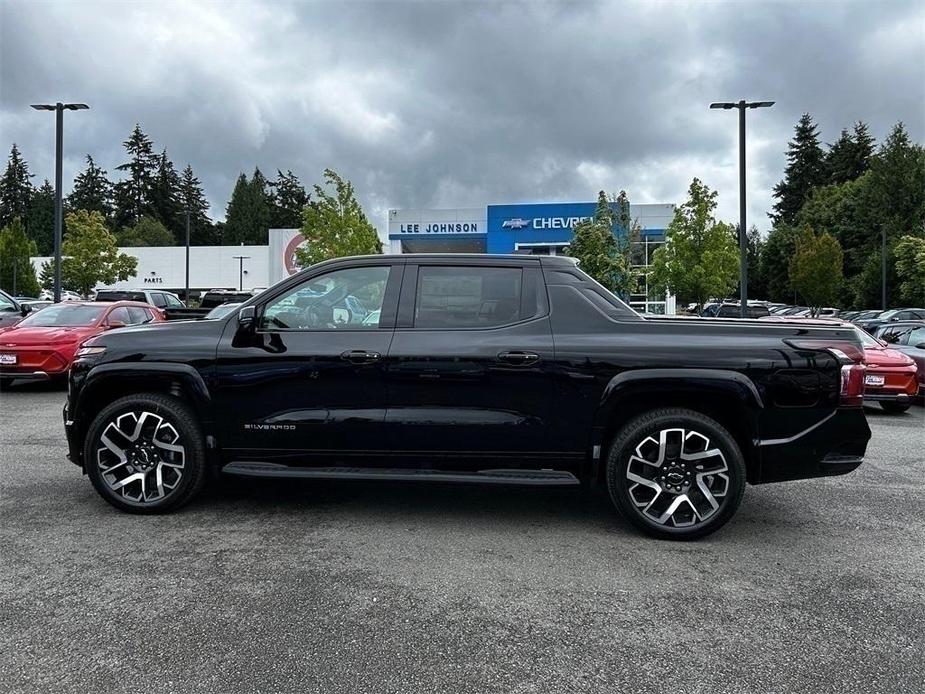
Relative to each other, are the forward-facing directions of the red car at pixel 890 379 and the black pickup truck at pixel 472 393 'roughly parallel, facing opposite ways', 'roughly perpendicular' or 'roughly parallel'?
roughly perpendicular

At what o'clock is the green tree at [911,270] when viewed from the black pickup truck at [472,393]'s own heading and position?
The green tree is roughly at 4 o'clock from the black pickup truck.

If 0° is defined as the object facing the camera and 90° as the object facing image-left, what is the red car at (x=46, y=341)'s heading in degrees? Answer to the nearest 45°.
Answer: approximately 45°

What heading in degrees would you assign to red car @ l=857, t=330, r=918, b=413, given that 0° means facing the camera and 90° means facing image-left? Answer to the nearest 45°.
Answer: approximately 315°

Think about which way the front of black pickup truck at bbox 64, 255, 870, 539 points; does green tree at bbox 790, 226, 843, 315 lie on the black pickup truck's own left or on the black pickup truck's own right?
on the black pickup truck's own right

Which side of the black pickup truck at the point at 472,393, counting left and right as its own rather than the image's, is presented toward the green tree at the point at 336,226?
right

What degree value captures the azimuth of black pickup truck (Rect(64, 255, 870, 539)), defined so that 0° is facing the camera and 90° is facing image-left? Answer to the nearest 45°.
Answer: approximately 90°

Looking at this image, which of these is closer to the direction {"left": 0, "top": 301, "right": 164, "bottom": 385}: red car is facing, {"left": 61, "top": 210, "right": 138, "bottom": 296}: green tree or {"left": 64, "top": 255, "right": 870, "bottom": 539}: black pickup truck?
the black pickup truck

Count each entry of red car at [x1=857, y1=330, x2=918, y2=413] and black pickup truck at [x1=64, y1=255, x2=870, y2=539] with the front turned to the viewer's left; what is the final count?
1

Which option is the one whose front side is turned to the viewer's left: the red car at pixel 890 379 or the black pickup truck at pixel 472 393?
the black pickup truck

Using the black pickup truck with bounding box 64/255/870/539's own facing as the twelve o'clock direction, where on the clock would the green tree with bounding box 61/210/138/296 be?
The green tree is roughly at 2 o'clock from the black pickup truck.
